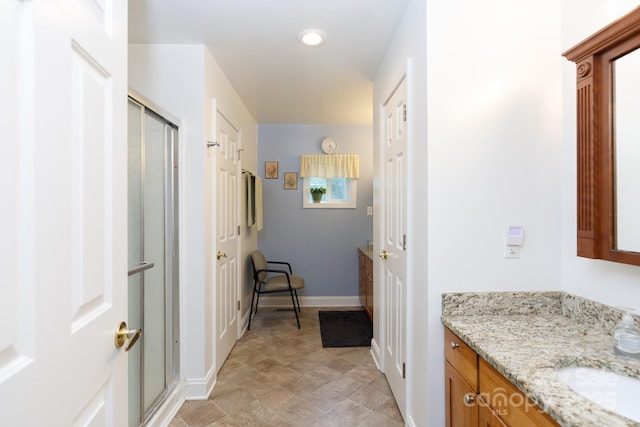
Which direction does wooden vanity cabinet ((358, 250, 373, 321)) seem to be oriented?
to the viewer's left

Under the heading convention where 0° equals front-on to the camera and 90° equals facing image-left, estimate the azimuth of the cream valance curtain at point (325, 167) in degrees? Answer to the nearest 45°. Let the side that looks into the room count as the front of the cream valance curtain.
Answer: approximately 0°

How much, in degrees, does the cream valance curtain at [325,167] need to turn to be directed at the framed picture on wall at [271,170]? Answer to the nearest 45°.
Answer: approximately 90° to its right

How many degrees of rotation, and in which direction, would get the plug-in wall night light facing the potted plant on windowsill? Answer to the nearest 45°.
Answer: approximately 135° to its right

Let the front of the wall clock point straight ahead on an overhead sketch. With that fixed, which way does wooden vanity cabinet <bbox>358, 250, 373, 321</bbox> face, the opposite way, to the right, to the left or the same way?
to the right
